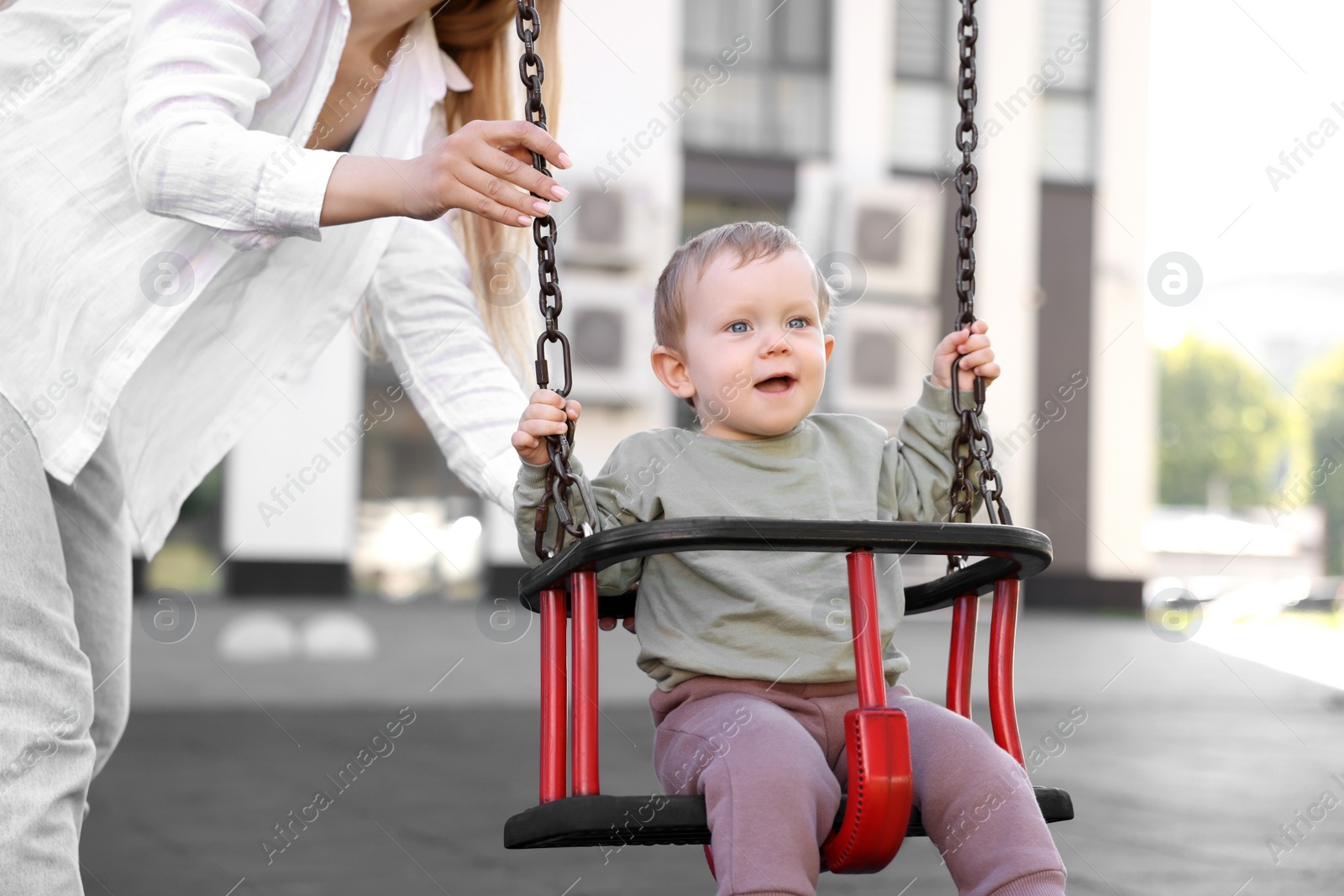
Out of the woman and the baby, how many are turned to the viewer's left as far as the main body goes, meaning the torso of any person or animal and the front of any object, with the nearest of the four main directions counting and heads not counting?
0

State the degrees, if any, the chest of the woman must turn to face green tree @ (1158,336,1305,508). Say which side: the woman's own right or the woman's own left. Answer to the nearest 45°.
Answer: approximately 90° to the woman's own left

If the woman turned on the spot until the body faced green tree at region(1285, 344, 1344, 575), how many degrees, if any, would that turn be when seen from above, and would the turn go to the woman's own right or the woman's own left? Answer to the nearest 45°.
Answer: approximately 90° to the woman's own left

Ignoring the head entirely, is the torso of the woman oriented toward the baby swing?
yes

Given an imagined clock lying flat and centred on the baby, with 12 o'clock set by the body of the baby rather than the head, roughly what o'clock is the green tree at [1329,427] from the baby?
The green tree is roughly at 8 o'clock from the baby.

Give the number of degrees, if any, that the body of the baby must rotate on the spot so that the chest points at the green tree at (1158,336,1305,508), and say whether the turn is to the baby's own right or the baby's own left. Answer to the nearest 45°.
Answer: approximately 135° to the baby's own left

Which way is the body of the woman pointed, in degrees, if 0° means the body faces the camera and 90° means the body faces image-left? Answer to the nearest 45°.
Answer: approximately 315°

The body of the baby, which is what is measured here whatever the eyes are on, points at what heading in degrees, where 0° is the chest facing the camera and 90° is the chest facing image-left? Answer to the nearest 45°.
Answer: approximately 315°
